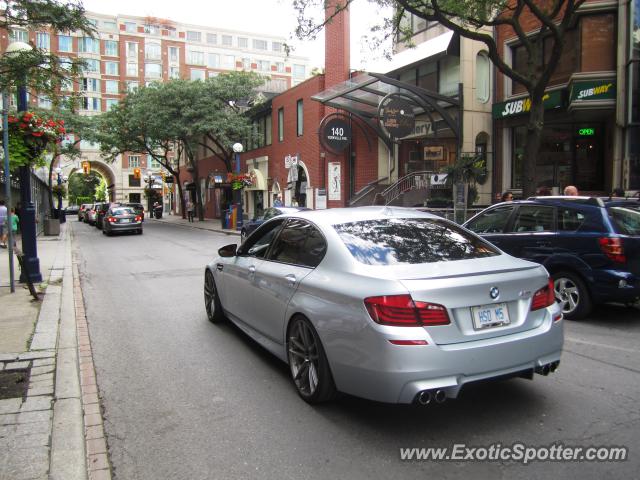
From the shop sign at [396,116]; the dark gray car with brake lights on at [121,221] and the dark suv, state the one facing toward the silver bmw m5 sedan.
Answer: the shop sign

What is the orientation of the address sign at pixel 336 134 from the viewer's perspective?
toward the camera

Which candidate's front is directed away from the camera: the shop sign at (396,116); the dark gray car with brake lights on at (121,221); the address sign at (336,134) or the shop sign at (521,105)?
the dark gray car with brake lights on

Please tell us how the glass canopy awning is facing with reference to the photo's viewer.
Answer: facing the viewer and to the left of the viewer

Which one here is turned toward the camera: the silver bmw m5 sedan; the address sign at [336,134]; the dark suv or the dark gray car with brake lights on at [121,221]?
the address sign

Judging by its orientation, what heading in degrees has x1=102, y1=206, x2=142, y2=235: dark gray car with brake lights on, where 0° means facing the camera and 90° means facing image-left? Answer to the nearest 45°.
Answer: approximately 180°

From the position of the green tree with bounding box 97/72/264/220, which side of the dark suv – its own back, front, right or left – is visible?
front

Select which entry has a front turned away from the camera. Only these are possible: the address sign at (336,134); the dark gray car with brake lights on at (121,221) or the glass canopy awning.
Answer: the dark gray car with brake lights on

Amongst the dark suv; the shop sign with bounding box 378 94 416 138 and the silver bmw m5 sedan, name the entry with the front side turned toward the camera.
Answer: the shop sign

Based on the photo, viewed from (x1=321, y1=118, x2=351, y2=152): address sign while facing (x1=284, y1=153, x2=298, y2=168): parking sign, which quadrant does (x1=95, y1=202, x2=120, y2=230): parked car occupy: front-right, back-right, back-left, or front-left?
front-left

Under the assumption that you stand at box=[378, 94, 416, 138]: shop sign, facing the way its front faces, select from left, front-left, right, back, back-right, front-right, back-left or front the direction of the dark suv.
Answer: front

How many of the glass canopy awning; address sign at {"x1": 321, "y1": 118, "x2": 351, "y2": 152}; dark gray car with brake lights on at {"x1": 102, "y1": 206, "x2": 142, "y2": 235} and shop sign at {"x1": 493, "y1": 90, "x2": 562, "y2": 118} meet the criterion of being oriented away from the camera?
1

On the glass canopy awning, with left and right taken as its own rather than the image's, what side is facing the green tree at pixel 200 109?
right

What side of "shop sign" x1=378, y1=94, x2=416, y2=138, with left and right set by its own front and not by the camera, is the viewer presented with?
front

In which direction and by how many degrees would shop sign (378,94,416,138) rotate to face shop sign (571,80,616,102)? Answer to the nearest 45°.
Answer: approximately 45° to its left
